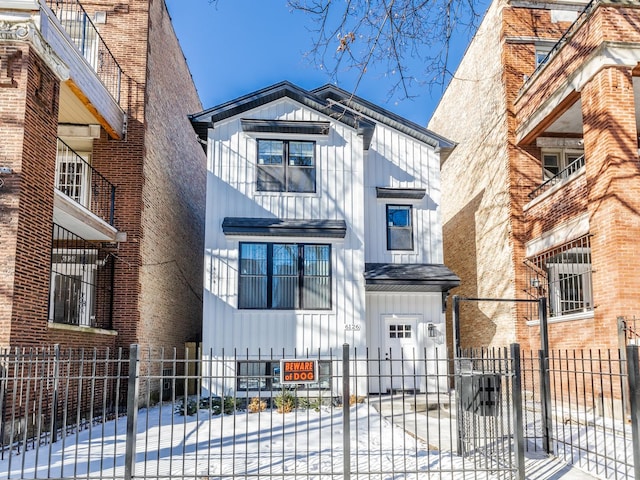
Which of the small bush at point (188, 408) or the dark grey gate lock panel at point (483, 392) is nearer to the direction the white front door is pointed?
the dark grey gate lock panel

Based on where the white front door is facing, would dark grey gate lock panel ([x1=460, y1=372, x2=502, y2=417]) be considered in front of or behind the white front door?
in front

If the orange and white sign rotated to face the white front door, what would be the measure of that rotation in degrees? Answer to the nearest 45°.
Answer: approximately 180°

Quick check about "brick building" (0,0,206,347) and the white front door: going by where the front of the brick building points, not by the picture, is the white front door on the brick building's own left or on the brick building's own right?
on the brick building's own left

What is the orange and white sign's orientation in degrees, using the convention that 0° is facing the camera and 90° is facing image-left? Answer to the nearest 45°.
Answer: approximately 0°

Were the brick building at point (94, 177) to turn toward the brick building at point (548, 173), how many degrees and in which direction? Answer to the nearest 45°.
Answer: approximately 90° to its left

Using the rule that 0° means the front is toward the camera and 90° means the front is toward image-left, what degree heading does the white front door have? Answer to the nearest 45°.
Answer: approximately 0°

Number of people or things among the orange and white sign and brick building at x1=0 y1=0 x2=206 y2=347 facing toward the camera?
2
